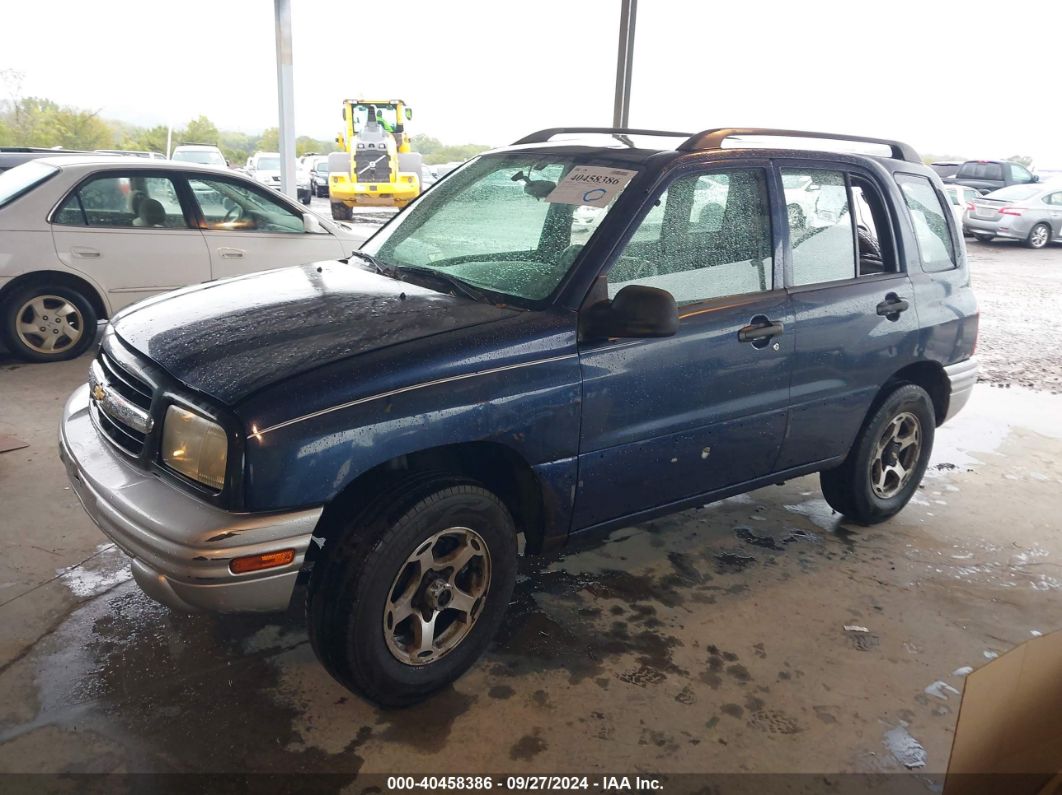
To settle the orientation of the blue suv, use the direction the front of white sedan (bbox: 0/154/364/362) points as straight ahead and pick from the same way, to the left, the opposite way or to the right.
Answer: the opposite way

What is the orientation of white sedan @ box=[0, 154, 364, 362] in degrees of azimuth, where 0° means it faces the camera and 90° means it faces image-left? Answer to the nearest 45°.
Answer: approximately 270°

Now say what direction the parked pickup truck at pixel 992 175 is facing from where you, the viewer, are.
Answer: facing away from the viewer and to the right of the viewer

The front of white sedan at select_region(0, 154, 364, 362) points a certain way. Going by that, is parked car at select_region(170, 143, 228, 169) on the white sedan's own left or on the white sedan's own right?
on the white sedan's own left

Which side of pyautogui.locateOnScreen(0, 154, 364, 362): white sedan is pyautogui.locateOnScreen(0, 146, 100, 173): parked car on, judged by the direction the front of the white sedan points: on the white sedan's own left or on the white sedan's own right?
on the white sedan's own left

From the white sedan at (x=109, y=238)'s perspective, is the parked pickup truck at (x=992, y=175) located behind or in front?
in front

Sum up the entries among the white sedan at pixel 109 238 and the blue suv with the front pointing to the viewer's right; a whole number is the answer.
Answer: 1

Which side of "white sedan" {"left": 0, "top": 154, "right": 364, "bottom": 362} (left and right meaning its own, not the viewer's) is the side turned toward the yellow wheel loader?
left

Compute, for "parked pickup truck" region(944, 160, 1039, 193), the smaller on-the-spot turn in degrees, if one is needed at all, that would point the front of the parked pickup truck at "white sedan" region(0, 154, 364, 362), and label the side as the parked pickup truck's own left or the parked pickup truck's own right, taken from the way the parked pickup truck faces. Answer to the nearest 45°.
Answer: approximately 135° to the parked pickup truck's own right

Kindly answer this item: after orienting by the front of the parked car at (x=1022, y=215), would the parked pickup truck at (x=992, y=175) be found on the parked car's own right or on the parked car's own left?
on the parked car's own left

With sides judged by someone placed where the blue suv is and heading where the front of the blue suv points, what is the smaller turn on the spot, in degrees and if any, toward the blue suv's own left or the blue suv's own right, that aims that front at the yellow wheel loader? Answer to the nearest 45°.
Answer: approximately 135° to the blue suv's own right

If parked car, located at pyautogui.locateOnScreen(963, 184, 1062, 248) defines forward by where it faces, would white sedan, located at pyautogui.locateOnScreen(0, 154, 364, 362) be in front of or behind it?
behind
